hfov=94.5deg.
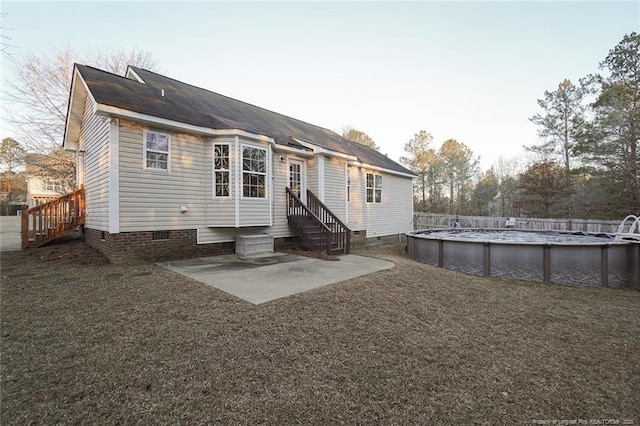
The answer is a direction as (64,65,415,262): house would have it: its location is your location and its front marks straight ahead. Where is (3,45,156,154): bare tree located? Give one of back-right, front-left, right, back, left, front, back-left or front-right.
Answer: front

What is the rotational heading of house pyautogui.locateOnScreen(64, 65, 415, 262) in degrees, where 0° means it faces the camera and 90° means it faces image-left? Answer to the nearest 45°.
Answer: approximately 135°

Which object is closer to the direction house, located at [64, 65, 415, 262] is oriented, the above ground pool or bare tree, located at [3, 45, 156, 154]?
the bare tree

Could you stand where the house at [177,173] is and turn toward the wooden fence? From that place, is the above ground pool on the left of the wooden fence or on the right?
right

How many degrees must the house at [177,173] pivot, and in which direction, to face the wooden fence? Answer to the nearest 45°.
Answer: approximately 135° to its right

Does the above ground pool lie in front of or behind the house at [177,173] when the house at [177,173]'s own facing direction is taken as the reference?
behind

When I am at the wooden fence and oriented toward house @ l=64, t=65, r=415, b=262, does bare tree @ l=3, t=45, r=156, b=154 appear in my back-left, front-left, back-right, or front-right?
front-right
